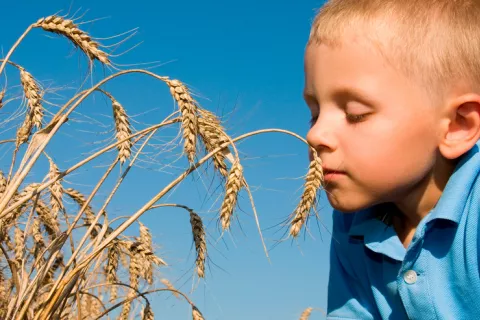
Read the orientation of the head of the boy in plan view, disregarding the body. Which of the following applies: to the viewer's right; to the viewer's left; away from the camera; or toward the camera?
to the viewer's left

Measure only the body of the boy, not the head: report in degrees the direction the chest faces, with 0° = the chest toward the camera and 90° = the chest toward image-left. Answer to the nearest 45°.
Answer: approximately 45°
